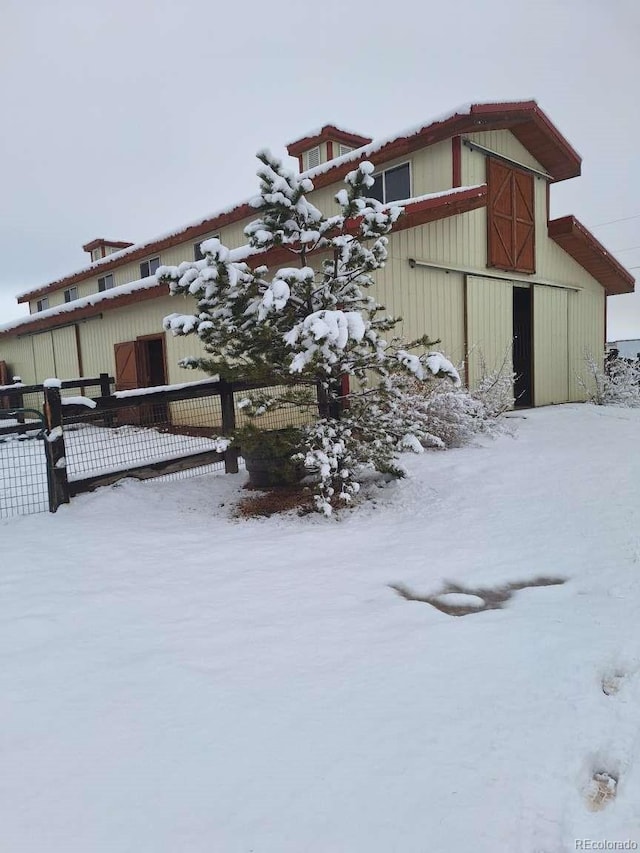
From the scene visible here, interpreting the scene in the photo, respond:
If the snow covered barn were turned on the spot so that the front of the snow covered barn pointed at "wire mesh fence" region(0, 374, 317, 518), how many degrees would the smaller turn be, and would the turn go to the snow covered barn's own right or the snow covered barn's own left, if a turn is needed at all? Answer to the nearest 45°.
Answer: approximately 90° to the snow covered barn's own right

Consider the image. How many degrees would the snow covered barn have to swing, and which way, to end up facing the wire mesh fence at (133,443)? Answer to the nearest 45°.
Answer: approximately 90° to its right

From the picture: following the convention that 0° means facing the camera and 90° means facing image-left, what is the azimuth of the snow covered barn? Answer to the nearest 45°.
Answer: approximately 315°

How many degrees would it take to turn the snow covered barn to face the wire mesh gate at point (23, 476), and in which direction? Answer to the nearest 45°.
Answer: approximately 90° to its right

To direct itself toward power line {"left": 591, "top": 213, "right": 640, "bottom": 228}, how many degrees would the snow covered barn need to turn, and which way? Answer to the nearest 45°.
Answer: approximately 90° to its left
